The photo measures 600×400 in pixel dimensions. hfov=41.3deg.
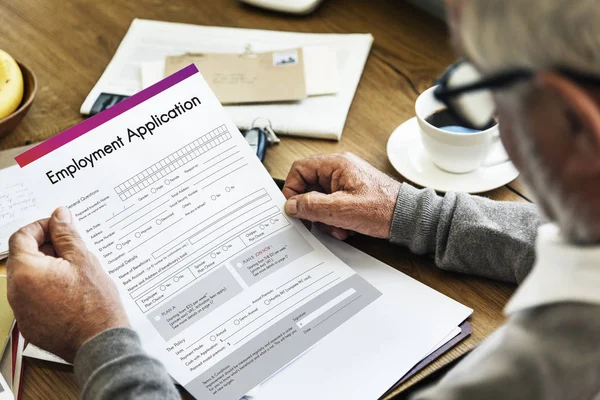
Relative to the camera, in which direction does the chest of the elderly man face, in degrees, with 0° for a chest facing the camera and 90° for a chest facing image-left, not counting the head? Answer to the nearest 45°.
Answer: approximately 135°

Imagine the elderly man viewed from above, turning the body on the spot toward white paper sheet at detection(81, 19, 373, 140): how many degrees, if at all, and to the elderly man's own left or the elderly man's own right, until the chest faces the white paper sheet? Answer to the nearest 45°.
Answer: approximately 45° to the elderly man's own right

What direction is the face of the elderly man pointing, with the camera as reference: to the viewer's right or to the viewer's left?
to the viewer's left

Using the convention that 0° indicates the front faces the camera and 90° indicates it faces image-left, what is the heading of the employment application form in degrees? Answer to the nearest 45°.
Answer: approximately 0°
